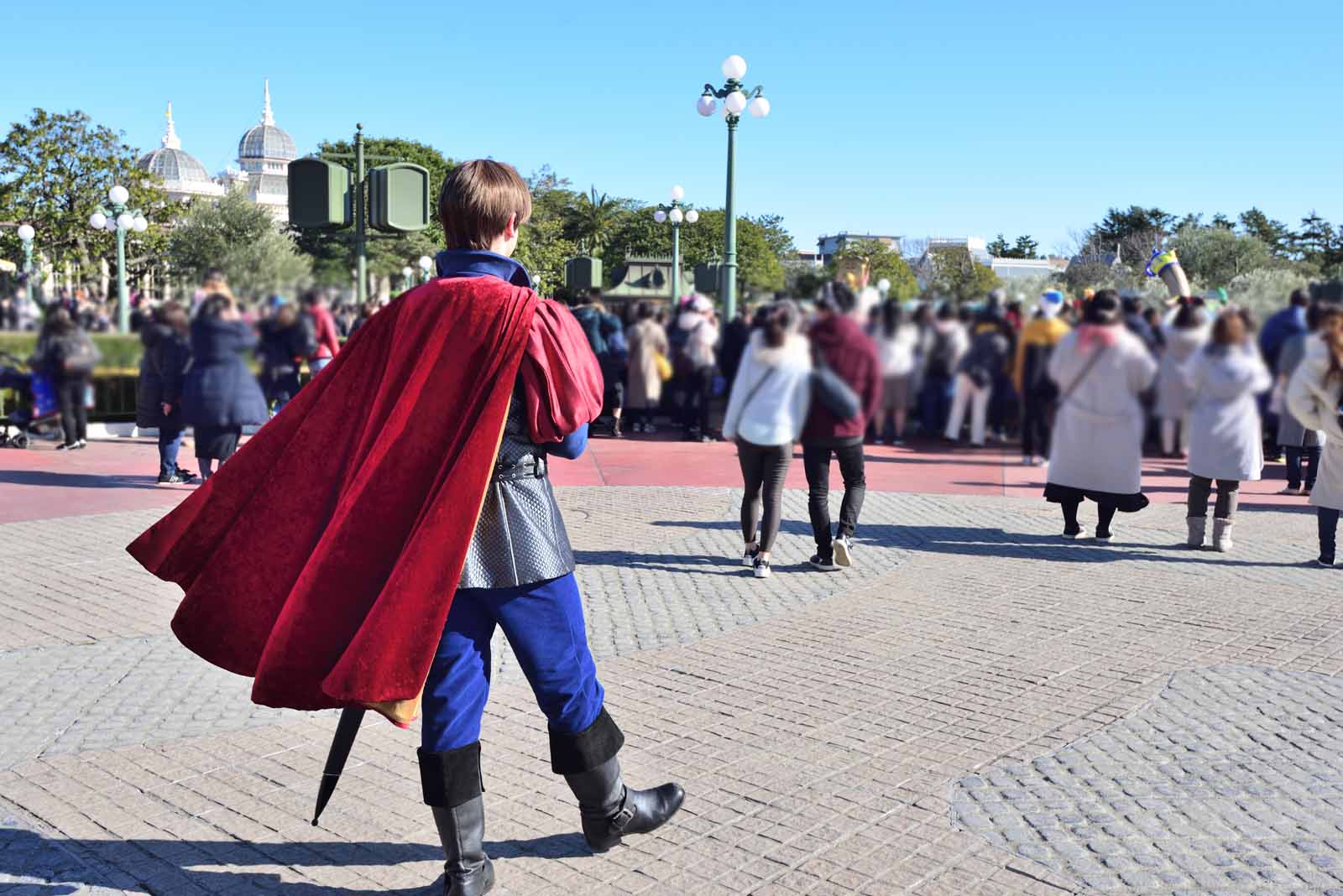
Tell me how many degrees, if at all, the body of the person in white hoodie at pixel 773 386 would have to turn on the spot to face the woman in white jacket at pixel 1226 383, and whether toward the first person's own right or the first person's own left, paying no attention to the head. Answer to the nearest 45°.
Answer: approximately 135° to the first person's own right

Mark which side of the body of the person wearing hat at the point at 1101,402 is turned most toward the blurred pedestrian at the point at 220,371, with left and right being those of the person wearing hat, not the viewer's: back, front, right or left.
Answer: left

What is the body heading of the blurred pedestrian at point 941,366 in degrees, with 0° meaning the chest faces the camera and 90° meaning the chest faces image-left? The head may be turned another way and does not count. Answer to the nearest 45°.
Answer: approximately 180°

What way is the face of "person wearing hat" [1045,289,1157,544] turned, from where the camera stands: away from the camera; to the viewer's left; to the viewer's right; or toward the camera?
away from the camera

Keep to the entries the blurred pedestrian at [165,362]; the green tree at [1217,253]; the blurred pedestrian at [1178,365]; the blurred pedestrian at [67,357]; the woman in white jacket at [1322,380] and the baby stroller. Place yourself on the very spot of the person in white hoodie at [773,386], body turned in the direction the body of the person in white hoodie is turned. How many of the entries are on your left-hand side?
3

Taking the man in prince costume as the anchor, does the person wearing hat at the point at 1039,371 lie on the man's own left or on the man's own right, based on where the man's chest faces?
on the man's own right

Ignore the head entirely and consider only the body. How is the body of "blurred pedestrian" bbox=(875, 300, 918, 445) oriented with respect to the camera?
away from the camera

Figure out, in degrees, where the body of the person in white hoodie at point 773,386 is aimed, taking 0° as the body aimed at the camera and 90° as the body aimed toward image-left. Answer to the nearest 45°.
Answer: approximately 180°

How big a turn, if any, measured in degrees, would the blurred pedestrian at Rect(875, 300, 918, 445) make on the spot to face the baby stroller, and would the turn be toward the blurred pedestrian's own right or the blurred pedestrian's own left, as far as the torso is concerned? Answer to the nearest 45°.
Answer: approximately 90° to the blurred pedestrian's own left

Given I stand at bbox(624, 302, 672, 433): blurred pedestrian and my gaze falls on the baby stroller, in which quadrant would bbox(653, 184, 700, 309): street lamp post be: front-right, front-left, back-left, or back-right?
back-right

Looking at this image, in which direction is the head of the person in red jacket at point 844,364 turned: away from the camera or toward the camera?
away from the camera
